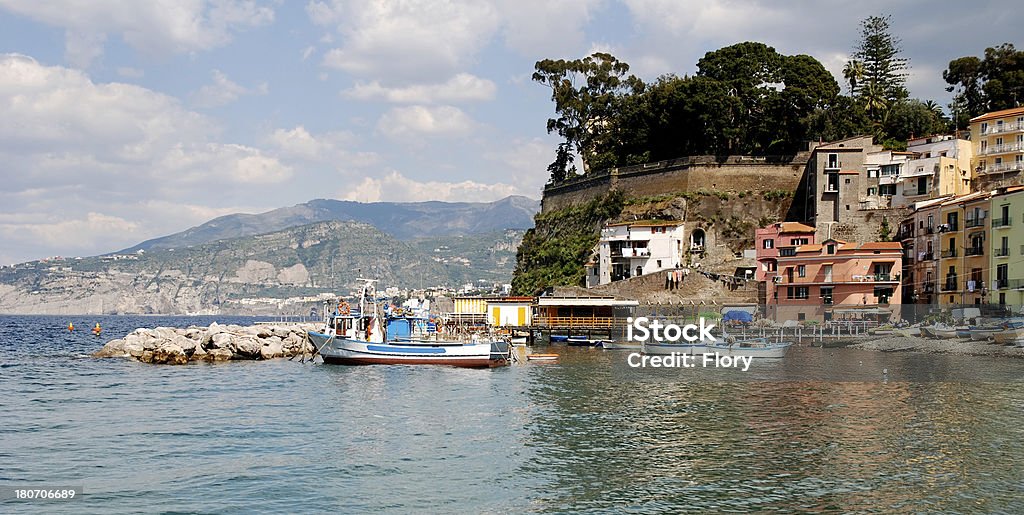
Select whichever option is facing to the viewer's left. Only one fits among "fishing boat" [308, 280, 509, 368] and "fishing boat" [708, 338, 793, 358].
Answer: "fishing boat" [308, 280, 509, 368]

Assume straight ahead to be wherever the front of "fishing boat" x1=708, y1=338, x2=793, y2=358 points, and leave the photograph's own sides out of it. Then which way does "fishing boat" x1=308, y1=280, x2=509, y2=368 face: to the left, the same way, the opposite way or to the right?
the opposite way

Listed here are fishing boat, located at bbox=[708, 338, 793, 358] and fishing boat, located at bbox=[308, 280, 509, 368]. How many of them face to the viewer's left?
1

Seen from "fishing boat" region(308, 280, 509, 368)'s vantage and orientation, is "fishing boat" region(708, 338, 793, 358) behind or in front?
behind

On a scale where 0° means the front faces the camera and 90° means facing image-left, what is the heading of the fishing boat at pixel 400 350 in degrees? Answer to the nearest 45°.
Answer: approximately 90°

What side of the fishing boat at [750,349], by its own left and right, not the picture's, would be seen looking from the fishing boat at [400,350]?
back
